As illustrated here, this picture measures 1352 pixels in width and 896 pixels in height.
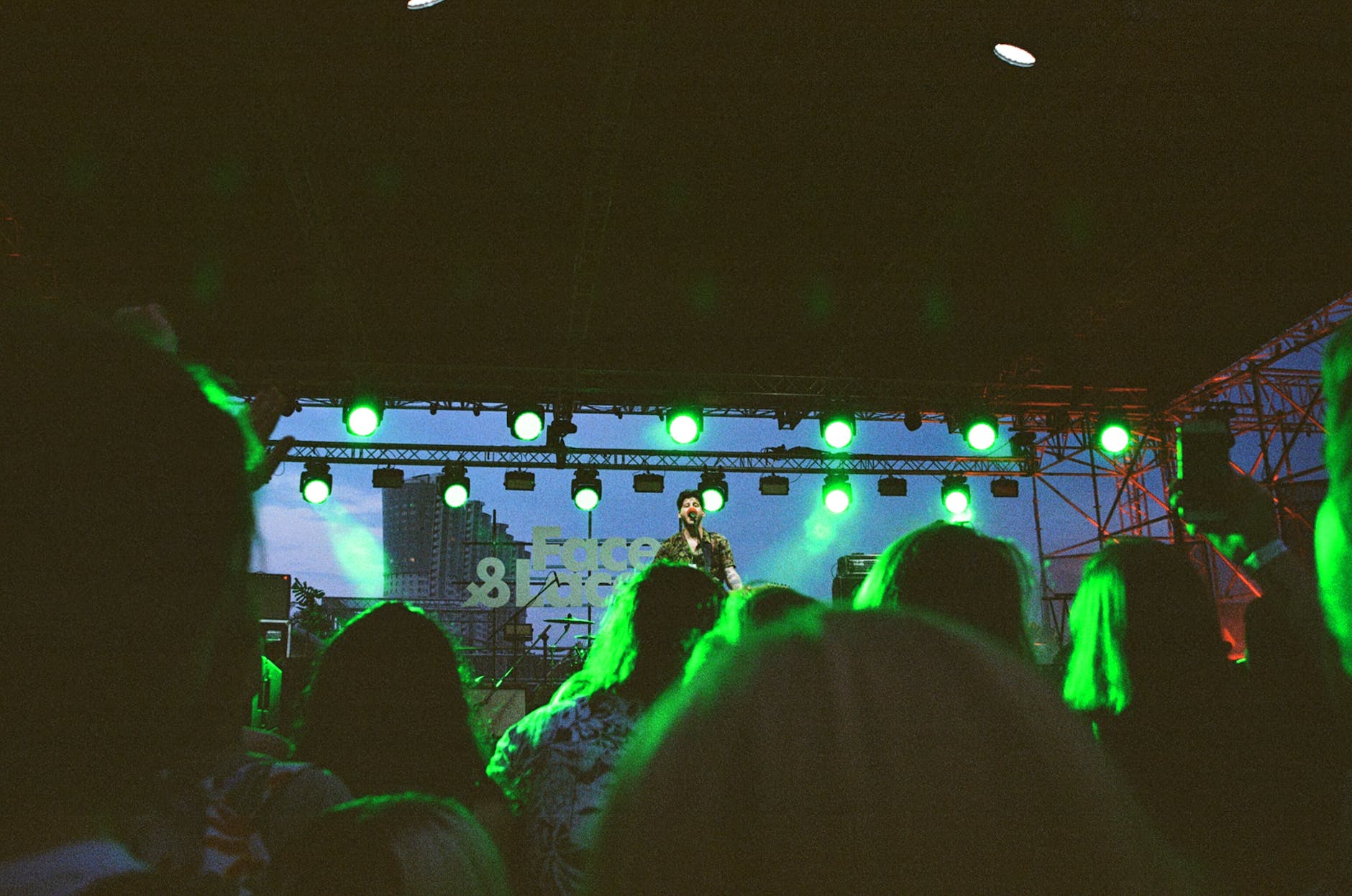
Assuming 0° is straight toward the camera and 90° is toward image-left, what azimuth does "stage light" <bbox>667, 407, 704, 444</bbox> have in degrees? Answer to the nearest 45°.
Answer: approximately 0°

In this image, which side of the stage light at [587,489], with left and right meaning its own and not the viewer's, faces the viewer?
front

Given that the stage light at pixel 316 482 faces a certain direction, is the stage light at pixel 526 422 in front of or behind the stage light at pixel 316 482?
in front

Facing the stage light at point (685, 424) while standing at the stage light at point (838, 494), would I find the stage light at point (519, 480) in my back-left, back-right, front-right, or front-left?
front-right

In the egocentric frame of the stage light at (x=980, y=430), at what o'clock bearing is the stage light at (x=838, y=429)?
the stage light at (x=838, y=429) is roughly at 2 o'clock from the stage light at (x=980, y=430).

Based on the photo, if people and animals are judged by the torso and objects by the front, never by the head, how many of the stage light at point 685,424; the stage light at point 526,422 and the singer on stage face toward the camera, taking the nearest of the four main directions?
3

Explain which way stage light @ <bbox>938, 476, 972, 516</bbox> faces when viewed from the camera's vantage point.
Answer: facing the viewer

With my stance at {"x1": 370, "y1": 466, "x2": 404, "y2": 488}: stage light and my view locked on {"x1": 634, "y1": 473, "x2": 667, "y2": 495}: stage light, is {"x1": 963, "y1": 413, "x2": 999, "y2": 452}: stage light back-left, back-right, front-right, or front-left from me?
front-right

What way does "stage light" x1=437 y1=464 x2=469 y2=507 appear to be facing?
toward the camera

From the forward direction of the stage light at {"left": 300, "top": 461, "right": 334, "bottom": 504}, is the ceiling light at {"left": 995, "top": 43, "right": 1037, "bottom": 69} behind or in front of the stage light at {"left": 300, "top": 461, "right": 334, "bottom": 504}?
in front

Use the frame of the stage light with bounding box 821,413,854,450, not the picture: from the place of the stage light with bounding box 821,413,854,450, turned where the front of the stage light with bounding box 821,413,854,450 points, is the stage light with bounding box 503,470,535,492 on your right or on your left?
on your right

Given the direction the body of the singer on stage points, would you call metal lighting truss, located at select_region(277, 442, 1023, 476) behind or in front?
behind
